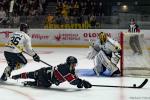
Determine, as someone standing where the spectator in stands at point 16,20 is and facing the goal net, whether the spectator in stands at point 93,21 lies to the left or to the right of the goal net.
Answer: left

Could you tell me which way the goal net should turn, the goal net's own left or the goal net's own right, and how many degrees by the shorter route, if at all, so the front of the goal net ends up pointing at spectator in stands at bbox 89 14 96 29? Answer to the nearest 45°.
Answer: approximately 90° to the goal net's own right

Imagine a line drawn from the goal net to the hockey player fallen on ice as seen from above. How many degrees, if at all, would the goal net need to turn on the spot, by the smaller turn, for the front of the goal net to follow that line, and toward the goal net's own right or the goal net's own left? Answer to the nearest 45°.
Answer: approximately 45° to the goal net's own left

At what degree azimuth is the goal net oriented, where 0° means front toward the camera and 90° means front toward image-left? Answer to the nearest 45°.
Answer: approximately 90°
